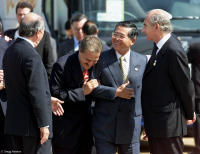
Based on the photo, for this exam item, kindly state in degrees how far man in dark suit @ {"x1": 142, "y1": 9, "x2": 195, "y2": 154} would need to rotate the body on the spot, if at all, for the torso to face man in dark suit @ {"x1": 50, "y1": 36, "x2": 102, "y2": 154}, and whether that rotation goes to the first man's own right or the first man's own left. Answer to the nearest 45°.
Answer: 0° — they already face them

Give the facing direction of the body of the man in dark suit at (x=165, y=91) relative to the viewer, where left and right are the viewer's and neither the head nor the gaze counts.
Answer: facing to the left of the viewer

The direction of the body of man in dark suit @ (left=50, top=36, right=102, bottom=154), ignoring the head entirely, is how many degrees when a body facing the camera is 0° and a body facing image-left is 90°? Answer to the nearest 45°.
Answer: approximately 315°

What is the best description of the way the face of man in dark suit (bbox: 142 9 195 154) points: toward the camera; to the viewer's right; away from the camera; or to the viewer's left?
to the viewer's left

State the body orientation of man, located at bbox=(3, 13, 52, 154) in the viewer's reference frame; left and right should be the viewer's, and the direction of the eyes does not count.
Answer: facing away from the viewer and to the right of the viewer

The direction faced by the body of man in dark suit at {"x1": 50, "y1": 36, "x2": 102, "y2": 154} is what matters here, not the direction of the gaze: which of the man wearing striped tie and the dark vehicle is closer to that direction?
the man wearing striped tie

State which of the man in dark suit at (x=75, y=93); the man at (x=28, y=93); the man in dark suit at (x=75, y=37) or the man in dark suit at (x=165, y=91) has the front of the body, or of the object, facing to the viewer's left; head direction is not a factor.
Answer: the man in dark suit at (x=165, y=91)
